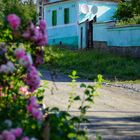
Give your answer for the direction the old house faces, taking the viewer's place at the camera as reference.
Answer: facing the viewer and to the left of the viewer

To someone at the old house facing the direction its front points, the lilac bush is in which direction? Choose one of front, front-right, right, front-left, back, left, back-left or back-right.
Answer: front-left
